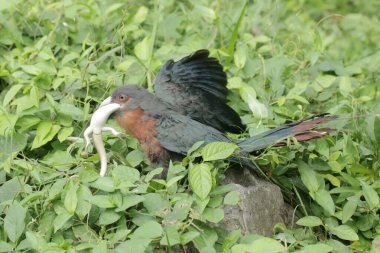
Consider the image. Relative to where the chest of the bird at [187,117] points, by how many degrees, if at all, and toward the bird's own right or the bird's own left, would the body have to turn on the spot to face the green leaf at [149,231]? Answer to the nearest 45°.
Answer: approximately 90° to the bird's own left

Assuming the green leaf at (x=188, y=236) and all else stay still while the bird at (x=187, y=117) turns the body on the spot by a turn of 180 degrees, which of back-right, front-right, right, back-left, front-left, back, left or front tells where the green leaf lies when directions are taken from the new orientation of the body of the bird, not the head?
right

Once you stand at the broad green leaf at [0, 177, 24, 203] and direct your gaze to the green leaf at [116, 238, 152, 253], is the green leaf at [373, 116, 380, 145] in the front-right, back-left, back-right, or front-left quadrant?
front-left

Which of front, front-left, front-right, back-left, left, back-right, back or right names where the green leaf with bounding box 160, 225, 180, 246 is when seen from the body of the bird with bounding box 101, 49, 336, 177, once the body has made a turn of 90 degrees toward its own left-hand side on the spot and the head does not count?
front

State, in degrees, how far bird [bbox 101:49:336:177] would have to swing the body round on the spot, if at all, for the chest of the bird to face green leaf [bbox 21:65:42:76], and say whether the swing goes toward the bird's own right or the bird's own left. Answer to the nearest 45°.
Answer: approximately 45° to the bird's own right

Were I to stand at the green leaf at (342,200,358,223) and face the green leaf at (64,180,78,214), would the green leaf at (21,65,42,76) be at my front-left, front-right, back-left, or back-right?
front-right

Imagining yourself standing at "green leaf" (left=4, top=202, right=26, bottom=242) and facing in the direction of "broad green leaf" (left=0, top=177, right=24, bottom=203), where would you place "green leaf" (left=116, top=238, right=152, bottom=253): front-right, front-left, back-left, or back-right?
back-right

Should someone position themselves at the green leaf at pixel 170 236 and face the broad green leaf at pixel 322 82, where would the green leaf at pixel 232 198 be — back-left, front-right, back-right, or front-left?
front-right

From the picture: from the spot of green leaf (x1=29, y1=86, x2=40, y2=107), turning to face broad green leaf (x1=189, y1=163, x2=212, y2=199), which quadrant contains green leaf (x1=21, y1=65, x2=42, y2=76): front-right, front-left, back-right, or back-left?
back-left

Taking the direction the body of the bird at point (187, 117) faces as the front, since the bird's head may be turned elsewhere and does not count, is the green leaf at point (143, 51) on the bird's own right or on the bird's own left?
on the bird's own right

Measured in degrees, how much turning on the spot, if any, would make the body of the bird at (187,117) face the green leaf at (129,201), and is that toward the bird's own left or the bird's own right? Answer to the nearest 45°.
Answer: approximately 90° to the bird's own left

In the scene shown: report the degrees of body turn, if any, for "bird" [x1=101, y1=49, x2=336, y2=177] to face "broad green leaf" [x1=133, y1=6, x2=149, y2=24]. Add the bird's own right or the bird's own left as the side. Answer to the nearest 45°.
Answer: approximately 90° to the bird's own right

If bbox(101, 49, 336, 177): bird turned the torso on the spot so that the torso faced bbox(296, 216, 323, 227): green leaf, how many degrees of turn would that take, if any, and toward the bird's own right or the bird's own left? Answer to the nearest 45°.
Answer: approximately 135° to the bird's own left

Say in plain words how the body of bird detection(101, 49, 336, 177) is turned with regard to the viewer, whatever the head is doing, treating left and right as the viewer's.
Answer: facing to the left of the viewer

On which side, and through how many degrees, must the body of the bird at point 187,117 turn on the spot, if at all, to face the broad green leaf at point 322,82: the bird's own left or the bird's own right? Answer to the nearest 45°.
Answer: approximately 135° to the bird's own right

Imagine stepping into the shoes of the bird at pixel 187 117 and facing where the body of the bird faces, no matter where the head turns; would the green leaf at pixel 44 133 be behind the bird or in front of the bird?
in front
